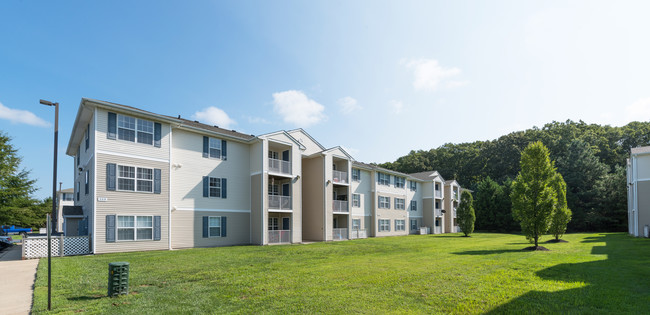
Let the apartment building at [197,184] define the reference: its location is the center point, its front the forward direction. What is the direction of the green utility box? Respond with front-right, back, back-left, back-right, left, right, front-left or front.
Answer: front-right

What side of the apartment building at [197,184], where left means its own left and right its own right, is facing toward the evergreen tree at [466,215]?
left

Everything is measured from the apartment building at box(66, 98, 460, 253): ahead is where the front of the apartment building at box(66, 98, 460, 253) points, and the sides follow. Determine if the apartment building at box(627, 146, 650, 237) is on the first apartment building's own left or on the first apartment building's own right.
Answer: on the first apartment building's own left

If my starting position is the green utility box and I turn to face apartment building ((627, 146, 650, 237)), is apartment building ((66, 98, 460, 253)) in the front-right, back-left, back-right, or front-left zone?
front-left

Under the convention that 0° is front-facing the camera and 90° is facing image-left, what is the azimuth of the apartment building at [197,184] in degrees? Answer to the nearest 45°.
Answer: approximately 315°

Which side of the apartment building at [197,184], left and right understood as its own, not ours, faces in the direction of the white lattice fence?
right

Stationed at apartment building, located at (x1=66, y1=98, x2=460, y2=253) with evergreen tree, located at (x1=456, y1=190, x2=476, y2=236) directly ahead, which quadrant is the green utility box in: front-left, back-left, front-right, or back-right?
back-right
